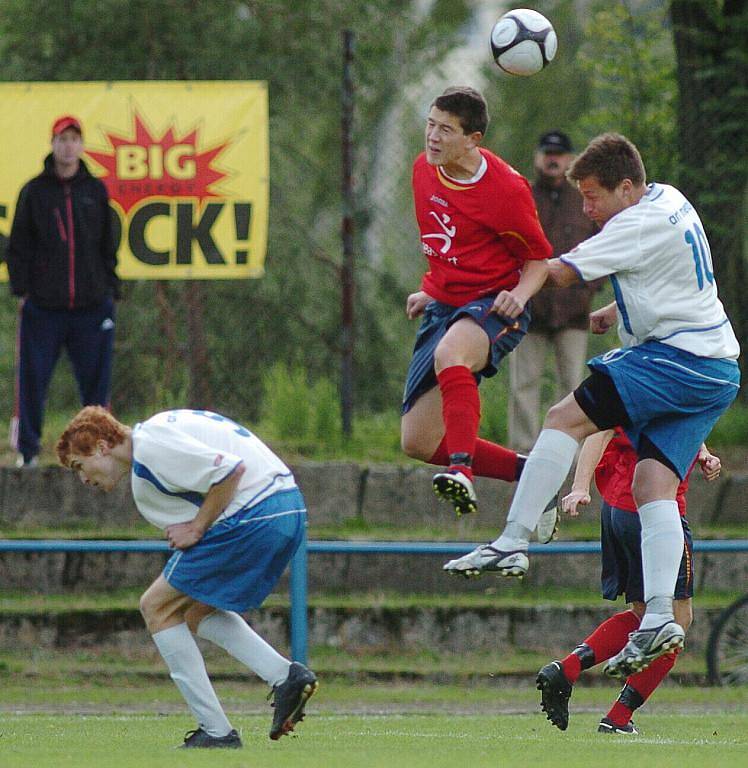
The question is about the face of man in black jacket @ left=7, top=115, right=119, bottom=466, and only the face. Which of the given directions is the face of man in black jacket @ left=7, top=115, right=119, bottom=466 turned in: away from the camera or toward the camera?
toward the camera

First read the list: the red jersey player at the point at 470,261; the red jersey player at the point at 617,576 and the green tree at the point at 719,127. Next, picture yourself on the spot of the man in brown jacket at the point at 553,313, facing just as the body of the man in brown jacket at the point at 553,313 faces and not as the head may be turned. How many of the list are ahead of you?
2

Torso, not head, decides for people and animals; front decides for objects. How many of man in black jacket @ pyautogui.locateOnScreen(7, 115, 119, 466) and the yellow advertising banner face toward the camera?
2

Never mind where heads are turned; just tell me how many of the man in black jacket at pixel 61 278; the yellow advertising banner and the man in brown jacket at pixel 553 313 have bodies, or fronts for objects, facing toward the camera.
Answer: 3

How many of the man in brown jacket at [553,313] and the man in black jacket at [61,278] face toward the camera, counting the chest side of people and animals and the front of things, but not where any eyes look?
2

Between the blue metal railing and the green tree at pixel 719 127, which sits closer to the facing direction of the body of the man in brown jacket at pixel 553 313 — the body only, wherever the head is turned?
the blue metal railing

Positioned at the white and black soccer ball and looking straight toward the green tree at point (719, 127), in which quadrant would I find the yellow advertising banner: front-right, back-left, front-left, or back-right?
front-left

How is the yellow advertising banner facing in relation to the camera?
toward the camera

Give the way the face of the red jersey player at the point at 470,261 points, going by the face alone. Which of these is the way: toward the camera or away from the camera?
toward the camera

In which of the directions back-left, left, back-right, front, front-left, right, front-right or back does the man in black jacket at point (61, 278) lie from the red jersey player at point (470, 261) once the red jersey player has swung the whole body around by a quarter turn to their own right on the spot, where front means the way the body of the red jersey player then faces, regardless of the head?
front

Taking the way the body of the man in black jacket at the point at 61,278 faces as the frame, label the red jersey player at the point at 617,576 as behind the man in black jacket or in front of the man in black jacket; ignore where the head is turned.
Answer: in front

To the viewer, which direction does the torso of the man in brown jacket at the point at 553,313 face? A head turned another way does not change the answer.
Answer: toward the camera

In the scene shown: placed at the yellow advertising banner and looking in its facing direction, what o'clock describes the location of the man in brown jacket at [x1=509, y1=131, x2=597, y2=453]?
The man in brown jacket is roughly at 10 o'clock from the yellow advertising banner.

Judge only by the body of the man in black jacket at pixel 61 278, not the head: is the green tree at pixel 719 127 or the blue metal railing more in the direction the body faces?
the blue metal railing
